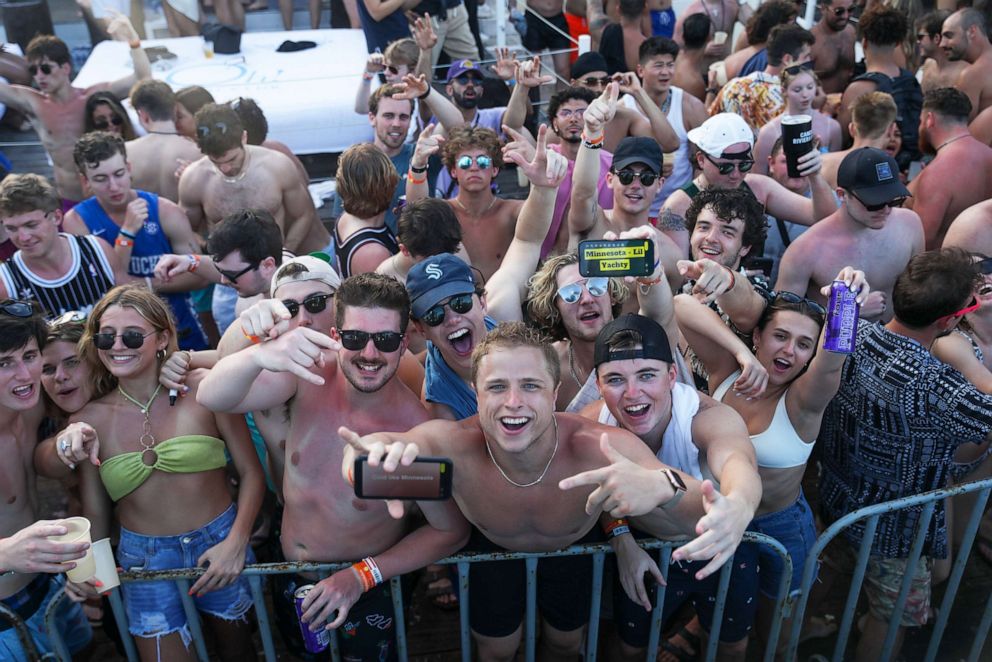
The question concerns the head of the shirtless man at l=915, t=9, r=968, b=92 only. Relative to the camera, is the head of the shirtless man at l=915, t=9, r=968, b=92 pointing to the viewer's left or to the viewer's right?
to the viewer's left

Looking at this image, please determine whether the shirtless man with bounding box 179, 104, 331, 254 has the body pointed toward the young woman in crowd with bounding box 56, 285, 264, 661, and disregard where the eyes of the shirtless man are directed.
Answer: yes

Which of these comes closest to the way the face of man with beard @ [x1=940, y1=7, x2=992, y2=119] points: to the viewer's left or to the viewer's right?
to the viewer's left

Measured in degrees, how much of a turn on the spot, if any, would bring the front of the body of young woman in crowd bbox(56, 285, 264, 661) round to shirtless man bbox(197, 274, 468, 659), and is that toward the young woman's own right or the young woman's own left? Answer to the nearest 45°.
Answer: approximately 45° to the young woman's own left

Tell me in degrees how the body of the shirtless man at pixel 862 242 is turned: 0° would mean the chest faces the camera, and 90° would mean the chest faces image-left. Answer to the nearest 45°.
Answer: approximately 315°
